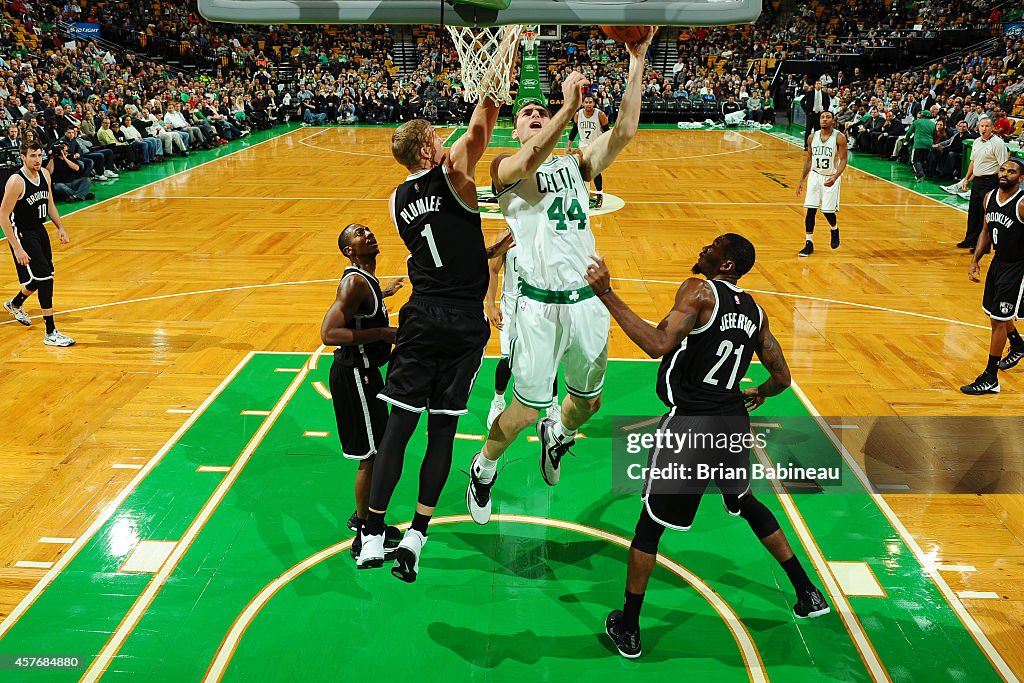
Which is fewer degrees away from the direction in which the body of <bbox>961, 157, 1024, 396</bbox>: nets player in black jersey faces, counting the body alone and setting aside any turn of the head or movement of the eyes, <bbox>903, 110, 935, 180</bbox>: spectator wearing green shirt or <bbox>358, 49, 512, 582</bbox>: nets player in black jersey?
the nets player in black jersey

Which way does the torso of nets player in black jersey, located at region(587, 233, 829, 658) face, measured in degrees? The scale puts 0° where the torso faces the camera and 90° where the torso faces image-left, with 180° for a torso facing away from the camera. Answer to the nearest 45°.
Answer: approximately 135°

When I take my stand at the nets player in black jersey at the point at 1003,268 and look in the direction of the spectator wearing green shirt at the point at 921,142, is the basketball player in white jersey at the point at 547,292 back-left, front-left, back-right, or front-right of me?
back-left

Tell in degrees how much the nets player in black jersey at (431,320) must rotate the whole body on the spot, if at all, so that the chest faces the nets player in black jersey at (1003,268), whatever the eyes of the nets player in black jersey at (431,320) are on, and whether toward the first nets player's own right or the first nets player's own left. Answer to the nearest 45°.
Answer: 0° — they already face them

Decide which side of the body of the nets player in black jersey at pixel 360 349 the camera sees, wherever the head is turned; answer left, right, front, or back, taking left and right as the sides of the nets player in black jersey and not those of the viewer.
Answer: right

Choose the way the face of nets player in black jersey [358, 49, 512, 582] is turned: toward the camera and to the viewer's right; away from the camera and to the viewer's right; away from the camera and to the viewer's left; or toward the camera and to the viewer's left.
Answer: away from the camera and to the viewer's right

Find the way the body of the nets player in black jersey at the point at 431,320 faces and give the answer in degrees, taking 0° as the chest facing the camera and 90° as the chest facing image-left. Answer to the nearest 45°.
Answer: approximately 225°

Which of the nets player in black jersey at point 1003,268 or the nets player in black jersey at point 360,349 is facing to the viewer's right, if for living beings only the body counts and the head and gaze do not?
the nets player in black jersey at point 360,349
